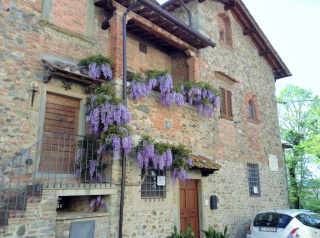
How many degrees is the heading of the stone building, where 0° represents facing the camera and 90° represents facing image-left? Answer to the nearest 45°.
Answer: approximately 315°

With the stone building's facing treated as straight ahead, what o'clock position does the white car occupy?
The white car is roughly at 10 o'clock from the stone building.

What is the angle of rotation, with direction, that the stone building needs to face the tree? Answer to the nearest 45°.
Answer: approximately 90° to its left
